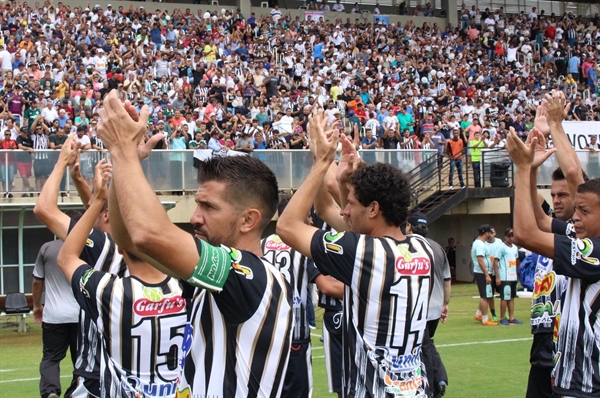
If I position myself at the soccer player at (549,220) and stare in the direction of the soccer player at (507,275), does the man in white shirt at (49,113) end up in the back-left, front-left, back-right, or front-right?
front-left

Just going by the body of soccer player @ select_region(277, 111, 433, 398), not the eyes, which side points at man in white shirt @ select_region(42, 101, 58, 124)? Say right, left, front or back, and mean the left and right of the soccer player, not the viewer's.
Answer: front

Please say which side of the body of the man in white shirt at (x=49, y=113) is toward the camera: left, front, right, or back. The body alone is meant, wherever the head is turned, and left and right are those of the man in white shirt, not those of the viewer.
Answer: front

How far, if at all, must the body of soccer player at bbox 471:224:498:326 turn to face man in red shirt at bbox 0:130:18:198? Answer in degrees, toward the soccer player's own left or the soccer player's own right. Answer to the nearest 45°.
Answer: approximately 180°

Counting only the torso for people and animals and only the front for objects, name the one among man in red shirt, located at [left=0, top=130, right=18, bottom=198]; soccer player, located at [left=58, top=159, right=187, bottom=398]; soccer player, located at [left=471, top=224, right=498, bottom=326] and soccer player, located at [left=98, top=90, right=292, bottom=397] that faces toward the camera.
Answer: the man in red shirt

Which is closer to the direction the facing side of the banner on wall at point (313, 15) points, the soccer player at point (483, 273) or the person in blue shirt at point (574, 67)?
the soccer player

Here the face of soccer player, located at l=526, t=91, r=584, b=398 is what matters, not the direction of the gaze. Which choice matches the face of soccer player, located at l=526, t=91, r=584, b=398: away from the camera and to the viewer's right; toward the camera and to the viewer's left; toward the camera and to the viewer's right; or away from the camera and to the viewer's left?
toward the camera and to the viewer's left

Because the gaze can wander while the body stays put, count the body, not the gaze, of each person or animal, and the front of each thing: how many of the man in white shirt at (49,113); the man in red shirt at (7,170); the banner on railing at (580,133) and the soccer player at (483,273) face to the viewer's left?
0

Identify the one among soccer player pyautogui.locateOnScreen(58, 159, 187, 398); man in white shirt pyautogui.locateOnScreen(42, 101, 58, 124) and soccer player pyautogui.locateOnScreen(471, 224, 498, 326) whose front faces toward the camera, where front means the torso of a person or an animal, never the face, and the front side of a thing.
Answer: the man in white shirt

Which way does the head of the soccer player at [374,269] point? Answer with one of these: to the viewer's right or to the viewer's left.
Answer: to the viewer's left

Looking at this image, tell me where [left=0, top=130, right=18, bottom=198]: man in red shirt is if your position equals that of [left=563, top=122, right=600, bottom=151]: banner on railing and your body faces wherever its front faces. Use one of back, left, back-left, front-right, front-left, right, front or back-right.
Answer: front-right
